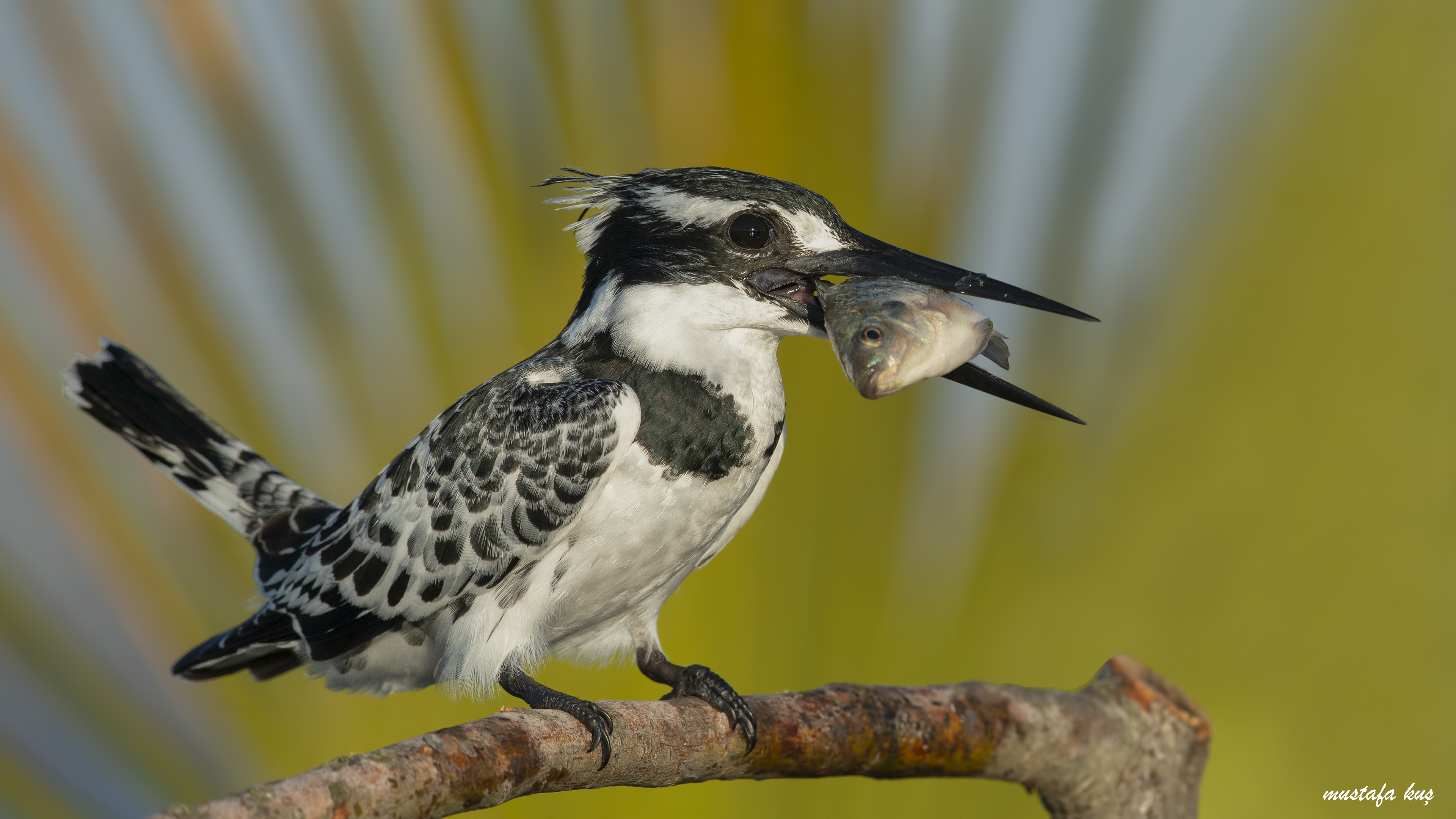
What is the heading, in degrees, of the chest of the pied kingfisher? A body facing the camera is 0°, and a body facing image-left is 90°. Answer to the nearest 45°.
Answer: approximately 270°
